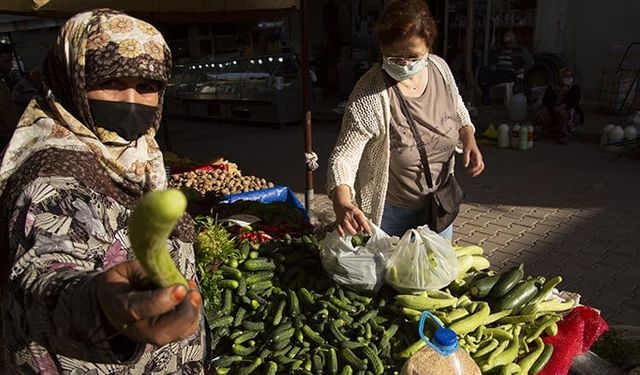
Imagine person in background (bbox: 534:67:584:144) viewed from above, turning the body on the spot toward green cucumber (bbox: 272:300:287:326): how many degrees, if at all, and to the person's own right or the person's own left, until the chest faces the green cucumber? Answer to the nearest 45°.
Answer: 0° — they already face it

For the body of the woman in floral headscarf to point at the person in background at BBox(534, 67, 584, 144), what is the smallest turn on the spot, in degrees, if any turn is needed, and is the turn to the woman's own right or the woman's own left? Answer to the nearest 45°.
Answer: approximately 90° to the woman's own left

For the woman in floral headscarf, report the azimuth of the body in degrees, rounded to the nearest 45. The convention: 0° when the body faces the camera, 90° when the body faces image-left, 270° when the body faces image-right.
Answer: approximately 315°

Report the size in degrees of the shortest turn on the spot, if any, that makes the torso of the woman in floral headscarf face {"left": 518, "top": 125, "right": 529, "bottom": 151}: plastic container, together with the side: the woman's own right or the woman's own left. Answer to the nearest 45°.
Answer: approximately 90° to the woman's own left

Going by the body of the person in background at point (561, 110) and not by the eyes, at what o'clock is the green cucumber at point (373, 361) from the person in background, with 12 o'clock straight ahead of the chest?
The green cucumber is roughly at 12 o'clock from the person in background.
